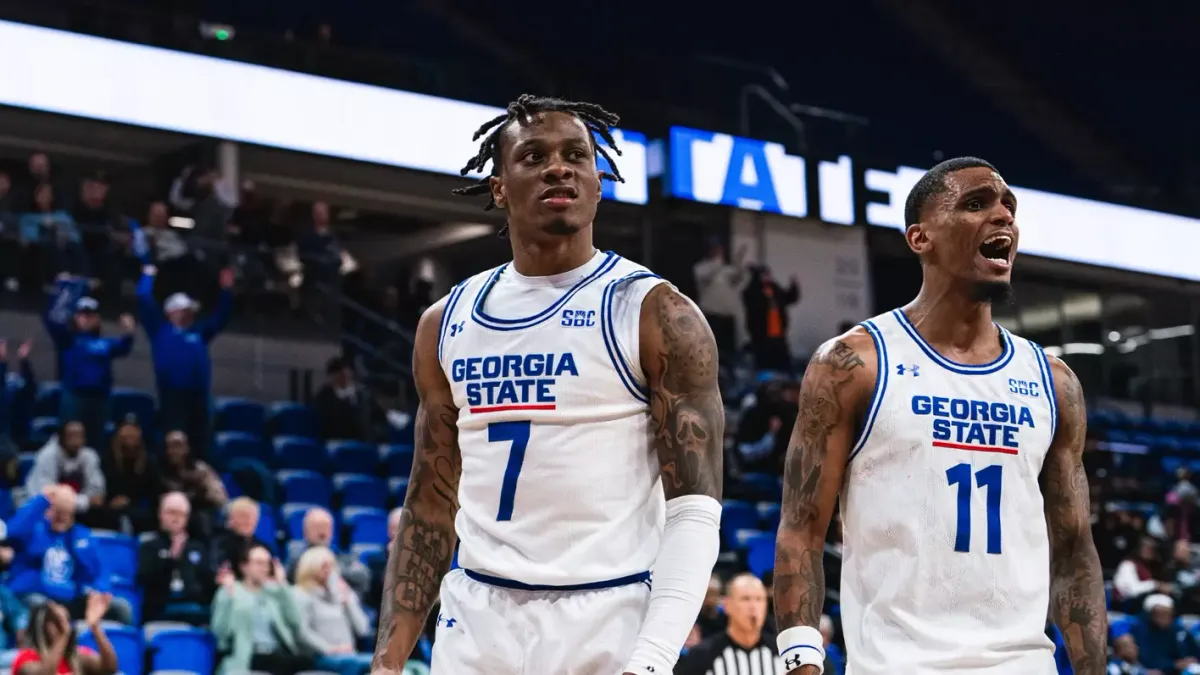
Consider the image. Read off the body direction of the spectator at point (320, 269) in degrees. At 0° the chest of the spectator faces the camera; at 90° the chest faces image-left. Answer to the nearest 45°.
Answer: approximately 0°

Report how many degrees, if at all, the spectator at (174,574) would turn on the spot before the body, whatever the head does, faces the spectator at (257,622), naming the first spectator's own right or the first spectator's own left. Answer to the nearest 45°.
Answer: approximately 45° to the first spectator's own left

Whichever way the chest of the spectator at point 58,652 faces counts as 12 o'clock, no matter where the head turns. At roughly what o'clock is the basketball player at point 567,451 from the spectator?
The basketball player is roughly at 1 o'clock from the spectator.

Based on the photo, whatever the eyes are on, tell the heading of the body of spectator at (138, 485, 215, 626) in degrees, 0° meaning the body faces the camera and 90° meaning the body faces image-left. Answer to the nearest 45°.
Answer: approximately 0°

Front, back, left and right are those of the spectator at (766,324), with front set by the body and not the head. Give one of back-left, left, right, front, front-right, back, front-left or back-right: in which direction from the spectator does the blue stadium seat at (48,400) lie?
right

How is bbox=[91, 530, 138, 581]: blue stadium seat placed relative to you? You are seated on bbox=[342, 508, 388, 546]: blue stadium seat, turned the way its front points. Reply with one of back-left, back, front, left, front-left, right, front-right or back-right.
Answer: right

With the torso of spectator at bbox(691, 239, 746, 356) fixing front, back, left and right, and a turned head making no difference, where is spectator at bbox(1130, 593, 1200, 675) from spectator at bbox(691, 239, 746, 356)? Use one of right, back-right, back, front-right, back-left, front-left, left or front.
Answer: front-left

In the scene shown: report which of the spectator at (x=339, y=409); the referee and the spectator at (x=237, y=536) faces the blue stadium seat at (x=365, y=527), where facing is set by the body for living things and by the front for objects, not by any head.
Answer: the spectator at (x=339, y=409)
